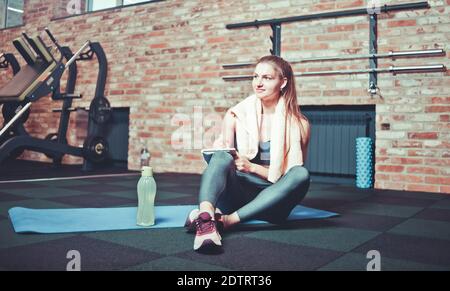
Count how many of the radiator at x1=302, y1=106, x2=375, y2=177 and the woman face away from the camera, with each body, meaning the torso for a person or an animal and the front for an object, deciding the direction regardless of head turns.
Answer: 0

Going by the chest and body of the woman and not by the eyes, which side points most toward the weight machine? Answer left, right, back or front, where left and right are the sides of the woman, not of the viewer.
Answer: right

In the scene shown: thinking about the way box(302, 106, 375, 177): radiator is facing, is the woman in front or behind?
in front

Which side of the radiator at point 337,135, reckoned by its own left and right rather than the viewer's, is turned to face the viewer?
front

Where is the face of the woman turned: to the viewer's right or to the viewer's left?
to the viewer's left

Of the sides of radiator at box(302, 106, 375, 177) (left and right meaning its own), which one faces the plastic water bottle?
front

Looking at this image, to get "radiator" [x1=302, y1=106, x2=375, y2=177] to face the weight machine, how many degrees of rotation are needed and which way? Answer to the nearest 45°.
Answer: approximately 90° to its right

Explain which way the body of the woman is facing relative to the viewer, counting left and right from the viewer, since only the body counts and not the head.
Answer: facing the viewer and to the left of the viewer
